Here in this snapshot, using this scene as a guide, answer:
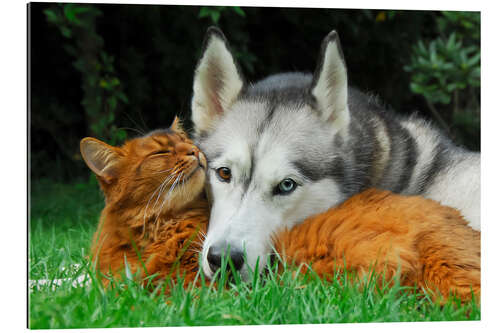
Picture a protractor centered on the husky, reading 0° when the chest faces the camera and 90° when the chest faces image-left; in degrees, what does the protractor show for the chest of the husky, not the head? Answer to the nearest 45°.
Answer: approximately 45°
